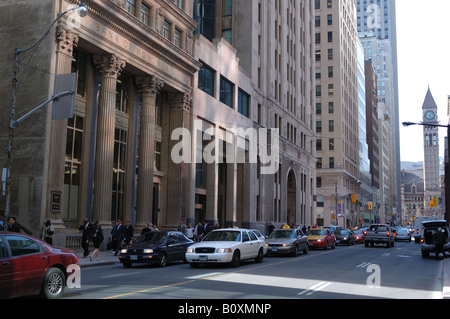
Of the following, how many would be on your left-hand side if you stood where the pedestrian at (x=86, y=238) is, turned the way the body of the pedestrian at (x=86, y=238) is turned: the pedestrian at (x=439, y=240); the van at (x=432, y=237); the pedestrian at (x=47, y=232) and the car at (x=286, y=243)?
3

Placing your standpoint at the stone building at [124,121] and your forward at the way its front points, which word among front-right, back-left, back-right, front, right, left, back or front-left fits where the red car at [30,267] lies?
front-right

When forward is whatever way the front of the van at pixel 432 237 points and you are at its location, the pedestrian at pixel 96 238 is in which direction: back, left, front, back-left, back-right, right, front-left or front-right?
back-left

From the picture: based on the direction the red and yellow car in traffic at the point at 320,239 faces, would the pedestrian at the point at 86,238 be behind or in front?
in front

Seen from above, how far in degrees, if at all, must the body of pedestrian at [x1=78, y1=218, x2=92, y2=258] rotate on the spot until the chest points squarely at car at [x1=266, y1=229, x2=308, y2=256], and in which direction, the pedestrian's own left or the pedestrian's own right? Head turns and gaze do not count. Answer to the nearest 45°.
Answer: approximately 90° to the pedestrian's own left

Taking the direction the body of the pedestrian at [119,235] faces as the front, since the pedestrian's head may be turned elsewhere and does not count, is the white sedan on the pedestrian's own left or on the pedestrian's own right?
on the pedestrian's own left

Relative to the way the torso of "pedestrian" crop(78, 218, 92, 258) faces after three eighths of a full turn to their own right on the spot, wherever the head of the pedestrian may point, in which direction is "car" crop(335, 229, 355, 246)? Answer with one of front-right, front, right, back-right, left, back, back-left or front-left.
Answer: right

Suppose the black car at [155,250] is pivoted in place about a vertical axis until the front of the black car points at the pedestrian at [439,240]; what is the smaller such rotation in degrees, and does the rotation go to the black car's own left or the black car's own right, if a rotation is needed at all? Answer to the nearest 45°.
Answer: approximately 135° to the black car's own left

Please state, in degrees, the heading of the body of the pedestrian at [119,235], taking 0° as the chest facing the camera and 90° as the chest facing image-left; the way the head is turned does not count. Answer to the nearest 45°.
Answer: approximately 45°

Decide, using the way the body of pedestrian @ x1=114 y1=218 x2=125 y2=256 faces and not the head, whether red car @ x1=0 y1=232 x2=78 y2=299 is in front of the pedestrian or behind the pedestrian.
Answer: in front
